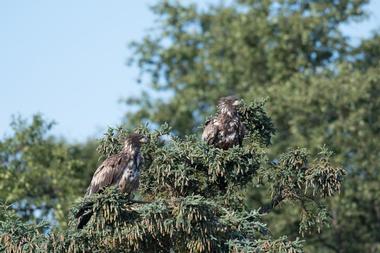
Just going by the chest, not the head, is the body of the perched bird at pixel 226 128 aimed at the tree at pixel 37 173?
no
